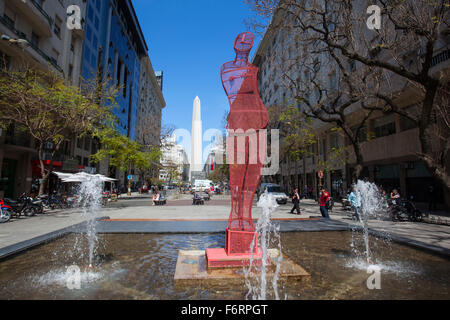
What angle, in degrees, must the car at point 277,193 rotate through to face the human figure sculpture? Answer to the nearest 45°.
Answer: approximately 45° to its right

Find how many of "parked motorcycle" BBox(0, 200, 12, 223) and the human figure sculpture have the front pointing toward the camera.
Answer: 1

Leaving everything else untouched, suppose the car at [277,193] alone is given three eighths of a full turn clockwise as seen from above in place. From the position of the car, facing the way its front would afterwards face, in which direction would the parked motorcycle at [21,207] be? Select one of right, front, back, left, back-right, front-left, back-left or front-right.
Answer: front-left

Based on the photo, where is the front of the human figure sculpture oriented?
toward the camera

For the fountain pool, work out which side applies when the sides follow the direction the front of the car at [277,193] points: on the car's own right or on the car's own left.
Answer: on the car's own right

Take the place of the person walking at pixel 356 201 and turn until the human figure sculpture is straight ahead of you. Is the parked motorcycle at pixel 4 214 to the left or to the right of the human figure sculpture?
right

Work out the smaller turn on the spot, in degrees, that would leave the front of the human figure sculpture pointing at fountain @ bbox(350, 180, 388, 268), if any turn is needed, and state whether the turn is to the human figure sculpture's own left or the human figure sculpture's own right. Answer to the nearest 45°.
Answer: approximately 135° to the human figure sculpture's own left

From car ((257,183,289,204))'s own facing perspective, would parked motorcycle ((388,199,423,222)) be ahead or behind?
ahead

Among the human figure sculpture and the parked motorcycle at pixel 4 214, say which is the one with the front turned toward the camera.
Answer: the human figure sculpture

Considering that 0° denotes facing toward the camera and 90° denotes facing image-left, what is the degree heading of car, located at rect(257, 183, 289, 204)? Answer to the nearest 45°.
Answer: approximately 315°
